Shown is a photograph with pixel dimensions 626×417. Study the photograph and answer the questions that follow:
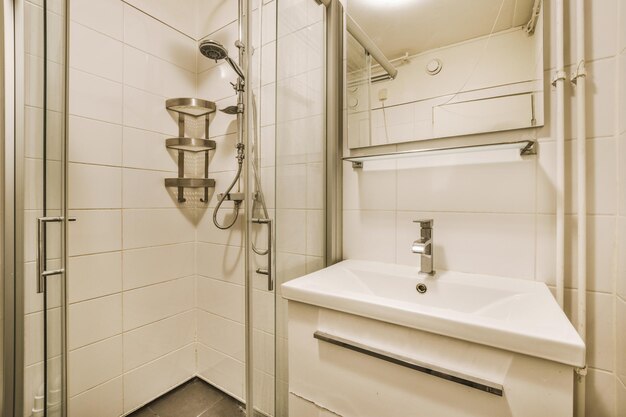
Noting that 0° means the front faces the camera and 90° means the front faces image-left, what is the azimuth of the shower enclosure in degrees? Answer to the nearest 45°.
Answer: approximately 0°

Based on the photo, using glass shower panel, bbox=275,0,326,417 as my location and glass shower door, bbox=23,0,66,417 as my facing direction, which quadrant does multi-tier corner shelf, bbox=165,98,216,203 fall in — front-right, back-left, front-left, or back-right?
front-right

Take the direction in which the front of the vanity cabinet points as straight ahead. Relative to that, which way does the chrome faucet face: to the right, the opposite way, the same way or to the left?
the same way

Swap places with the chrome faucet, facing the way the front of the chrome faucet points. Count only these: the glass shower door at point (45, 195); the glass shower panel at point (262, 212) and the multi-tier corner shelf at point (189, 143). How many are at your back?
0

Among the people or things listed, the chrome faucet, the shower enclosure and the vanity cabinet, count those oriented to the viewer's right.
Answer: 0

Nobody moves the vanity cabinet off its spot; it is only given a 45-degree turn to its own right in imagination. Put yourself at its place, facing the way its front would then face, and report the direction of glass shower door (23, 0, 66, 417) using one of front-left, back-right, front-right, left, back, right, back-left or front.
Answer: front

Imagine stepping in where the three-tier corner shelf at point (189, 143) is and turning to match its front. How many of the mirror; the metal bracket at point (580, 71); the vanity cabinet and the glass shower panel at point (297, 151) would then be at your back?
0

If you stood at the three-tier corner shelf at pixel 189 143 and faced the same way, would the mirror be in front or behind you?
in front

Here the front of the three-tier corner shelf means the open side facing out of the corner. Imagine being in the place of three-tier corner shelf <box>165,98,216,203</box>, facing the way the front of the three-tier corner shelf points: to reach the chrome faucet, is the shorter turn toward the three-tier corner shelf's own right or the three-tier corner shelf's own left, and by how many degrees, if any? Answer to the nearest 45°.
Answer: approximately 45° to the three-tier corner shelf's own left

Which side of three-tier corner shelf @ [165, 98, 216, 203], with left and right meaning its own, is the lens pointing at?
front

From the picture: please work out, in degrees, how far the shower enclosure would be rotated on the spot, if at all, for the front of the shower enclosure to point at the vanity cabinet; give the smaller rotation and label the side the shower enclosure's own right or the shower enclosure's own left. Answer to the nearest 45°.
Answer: approximately 45° to the shower enclosure's own left

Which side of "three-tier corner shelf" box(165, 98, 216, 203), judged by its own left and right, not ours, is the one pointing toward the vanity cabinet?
front

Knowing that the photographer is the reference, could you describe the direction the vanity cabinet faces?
facing the viewer and to the left of the viewer

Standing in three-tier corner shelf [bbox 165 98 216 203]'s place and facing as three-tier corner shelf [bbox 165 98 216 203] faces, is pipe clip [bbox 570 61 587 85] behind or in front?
in front
